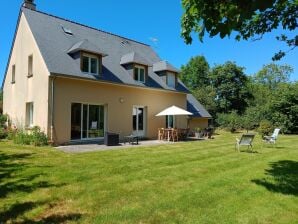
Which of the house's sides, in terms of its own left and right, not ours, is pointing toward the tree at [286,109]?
left

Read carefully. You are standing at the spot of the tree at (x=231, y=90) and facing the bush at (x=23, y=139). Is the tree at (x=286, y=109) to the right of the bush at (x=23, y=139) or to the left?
left

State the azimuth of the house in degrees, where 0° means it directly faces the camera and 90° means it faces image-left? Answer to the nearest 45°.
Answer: approximately 315°

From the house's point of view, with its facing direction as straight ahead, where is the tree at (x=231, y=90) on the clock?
The tree is roughly at 9 o'clock from the house.

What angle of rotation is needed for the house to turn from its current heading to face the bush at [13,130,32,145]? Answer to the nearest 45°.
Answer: approximately 90° to its right

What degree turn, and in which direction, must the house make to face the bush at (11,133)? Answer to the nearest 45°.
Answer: approximately 135° to its right

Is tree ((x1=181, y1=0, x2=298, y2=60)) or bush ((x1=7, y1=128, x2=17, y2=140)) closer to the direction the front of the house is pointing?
the tree
